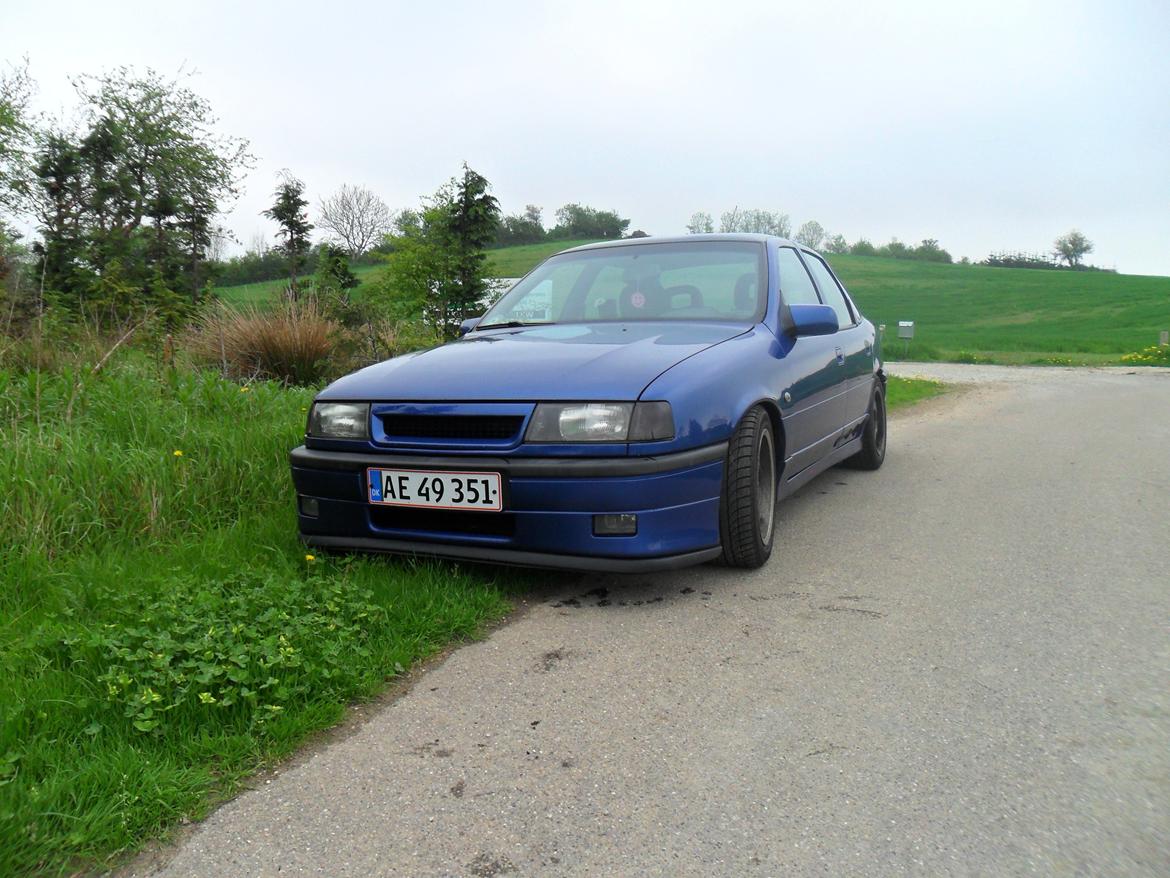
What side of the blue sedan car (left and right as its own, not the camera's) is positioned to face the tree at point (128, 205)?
right

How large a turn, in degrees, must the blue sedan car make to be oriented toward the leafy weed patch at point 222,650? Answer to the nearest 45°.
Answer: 0° — it already faces it

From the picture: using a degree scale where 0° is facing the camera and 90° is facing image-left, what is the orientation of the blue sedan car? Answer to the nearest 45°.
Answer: approximately 45°

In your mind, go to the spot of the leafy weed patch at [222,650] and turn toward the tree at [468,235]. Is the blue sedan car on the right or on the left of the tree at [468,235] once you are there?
right

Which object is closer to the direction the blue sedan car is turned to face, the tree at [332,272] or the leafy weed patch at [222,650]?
the leafy weed patch

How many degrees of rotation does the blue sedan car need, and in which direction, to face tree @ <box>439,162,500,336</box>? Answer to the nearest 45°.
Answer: approximately 135° to its right

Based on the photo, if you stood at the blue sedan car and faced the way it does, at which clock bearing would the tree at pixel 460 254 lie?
The tree is roughly at 4 o'clock from the blue sedan car.

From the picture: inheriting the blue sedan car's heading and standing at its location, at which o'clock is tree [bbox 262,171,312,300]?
The tree is roughly at 4 o'clock from the blue sedan car.

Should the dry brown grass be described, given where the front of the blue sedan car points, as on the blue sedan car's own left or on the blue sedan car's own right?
on the blue sedan car's own right

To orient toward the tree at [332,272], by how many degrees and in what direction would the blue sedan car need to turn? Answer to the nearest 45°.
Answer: approximately 135° to its right
